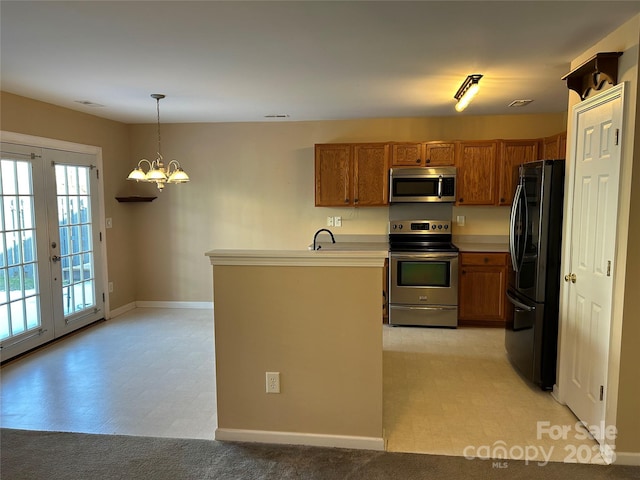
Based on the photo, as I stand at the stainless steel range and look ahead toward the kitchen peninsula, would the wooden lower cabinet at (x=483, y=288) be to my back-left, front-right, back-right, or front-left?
back-left

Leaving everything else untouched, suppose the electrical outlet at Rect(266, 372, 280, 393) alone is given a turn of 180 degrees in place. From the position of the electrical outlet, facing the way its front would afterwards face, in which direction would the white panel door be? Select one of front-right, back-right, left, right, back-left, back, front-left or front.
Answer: right

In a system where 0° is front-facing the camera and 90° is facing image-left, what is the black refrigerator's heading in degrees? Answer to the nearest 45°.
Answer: approximately 45°

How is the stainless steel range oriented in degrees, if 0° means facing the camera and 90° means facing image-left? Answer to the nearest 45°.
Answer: approximately 0°

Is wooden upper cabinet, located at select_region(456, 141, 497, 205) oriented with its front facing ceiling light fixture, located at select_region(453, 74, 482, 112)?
yes

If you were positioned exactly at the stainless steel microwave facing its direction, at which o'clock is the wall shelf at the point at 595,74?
The wall shelf is roughly at 11 o'clock from the stainless steel microwave.

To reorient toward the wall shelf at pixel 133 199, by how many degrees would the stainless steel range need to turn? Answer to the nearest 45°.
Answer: approximately 90° to its right
